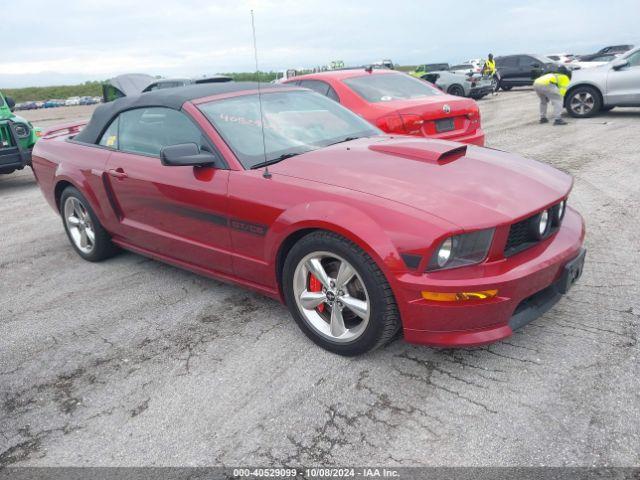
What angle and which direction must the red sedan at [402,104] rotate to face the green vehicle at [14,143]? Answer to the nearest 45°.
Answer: approximately 45° to its left

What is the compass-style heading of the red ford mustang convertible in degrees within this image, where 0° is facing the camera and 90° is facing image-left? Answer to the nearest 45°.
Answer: approximately 315°

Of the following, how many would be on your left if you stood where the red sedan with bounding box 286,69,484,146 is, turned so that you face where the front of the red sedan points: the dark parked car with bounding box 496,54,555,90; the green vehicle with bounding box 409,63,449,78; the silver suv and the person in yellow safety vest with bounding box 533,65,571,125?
0

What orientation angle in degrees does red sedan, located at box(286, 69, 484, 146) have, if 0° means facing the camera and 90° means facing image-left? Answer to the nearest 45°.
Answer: approximately 135°

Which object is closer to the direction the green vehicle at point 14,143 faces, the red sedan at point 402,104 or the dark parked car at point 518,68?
the red sedan

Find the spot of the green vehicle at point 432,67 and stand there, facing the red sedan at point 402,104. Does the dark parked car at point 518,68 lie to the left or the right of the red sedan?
left

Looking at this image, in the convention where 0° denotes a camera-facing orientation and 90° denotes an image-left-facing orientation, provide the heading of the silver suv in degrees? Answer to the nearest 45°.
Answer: approximately 90°

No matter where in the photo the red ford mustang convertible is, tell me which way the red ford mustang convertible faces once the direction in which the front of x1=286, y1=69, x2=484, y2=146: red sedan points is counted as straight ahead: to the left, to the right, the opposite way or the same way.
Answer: the opposite way

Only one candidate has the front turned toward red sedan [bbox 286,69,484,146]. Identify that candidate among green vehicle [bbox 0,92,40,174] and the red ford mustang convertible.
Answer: the green vehicle

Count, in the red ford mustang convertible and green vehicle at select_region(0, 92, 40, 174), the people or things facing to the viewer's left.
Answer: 0

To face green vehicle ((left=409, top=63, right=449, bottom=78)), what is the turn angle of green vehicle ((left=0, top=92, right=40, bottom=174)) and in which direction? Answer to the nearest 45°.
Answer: approximately 90° to its left

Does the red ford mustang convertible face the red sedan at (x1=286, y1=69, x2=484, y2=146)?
no

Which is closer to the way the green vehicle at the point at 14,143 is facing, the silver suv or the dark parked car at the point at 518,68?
the silver suv

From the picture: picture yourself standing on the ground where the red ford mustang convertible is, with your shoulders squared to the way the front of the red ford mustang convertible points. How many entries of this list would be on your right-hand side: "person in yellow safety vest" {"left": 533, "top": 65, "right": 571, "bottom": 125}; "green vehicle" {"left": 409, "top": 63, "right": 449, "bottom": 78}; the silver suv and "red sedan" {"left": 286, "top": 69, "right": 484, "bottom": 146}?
0

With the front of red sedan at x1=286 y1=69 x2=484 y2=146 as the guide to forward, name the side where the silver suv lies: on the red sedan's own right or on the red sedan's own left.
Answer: on the red sedan's own right

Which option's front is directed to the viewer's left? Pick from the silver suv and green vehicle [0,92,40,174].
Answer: the silver suv

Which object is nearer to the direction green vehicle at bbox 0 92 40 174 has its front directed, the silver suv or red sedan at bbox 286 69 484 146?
the red sedan

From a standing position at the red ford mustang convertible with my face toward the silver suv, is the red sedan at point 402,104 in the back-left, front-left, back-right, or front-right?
front-left

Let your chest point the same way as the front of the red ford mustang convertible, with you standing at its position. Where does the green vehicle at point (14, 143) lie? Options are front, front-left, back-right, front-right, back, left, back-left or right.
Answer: back
